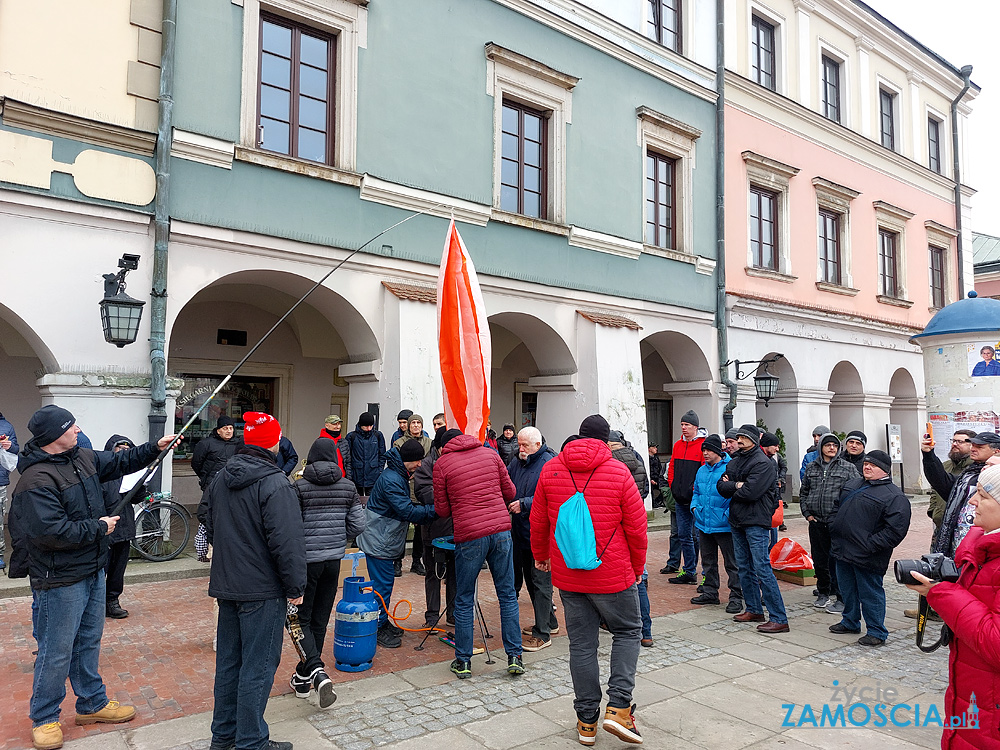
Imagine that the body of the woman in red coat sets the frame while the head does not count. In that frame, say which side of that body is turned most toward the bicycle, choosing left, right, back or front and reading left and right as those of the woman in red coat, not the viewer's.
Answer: front

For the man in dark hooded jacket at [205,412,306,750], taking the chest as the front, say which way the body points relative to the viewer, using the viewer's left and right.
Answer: facing away from the viewer and to the right of the viewer

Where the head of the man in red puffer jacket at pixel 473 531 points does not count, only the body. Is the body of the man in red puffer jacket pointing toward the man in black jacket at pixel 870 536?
no

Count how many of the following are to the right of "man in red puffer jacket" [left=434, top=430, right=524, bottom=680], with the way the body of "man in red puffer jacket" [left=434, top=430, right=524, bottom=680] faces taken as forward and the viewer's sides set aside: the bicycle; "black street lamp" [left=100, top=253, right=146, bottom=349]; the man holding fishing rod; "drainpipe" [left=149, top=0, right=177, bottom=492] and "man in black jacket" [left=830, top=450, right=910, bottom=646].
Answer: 1

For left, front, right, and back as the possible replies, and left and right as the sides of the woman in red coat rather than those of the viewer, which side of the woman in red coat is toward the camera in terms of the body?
left

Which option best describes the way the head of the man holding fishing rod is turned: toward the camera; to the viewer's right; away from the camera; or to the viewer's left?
to the viewer's right

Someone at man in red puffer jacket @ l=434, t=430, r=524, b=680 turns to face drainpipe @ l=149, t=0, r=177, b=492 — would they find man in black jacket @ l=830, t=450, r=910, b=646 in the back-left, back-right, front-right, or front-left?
back-right

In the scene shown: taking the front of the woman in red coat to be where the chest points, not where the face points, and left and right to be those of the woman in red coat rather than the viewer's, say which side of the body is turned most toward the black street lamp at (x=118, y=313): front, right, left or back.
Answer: front

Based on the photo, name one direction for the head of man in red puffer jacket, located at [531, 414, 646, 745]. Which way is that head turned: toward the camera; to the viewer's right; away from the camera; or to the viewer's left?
away from the camera

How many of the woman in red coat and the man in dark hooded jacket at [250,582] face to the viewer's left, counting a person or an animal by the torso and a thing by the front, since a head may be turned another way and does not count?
1

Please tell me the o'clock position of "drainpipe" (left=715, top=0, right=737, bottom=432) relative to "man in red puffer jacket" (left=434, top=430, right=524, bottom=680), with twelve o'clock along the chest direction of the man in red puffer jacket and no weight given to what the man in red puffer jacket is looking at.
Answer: The drainpipe is roughly at 1 o'clock from the man in red puffer jacket.

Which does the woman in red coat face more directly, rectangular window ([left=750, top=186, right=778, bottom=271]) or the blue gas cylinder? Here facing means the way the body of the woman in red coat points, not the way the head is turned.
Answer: the blue gas cylinder

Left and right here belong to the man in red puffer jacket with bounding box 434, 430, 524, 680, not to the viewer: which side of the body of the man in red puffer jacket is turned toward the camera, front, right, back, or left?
back
